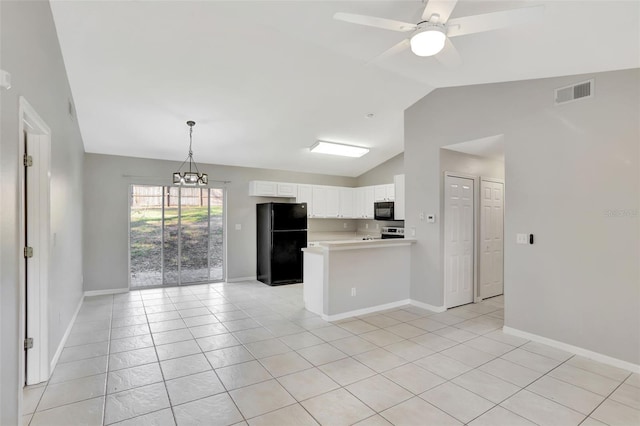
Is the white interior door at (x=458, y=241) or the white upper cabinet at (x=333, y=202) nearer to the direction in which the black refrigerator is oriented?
the white interior door

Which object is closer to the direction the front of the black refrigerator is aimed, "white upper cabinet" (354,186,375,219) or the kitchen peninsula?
the kitchen peninsula

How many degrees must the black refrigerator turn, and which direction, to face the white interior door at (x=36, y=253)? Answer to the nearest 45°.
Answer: approximately 90° to its right

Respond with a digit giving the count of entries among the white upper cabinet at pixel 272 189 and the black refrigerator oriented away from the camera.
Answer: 0

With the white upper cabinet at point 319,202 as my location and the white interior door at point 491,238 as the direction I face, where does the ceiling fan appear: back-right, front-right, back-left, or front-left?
front-right

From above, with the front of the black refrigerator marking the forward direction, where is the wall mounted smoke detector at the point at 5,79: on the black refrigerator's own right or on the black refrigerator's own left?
on the black refrigerator's own right

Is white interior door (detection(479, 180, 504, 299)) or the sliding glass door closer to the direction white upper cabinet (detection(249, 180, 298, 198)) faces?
the white interior door

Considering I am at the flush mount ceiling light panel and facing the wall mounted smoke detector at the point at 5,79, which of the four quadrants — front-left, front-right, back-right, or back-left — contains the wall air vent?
front-left

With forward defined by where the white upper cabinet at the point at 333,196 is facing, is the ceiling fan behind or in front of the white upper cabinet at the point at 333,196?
in front

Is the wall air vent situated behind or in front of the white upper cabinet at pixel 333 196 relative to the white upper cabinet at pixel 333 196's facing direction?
in front

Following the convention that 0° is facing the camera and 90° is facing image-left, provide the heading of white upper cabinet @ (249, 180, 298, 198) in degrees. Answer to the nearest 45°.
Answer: approximately 315°

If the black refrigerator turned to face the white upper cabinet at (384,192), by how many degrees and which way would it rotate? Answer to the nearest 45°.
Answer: approximately 45° to its left

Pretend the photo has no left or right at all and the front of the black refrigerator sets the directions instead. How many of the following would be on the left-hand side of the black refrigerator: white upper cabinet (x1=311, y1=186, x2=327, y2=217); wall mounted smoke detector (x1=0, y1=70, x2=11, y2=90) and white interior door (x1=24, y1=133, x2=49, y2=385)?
1

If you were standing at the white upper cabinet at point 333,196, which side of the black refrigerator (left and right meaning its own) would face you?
left

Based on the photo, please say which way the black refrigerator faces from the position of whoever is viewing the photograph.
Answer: facing the viewer and to the right of the viewer
